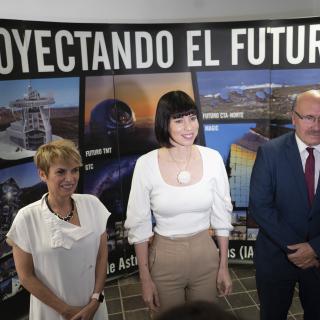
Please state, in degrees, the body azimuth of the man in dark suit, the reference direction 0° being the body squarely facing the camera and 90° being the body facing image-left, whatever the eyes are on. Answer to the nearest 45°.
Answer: approximately 0°
